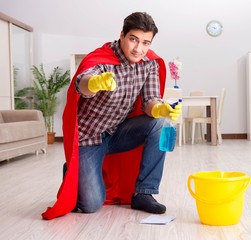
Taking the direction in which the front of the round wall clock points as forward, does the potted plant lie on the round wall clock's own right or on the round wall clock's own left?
on the round wall clock's own right

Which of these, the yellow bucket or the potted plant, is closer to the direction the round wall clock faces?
the yellow bucket

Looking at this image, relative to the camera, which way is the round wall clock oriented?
toward the camera

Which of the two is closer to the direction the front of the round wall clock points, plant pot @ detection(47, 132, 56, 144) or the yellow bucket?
the yellow bucket

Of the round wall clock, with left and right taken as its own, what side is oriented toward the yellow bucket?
front
